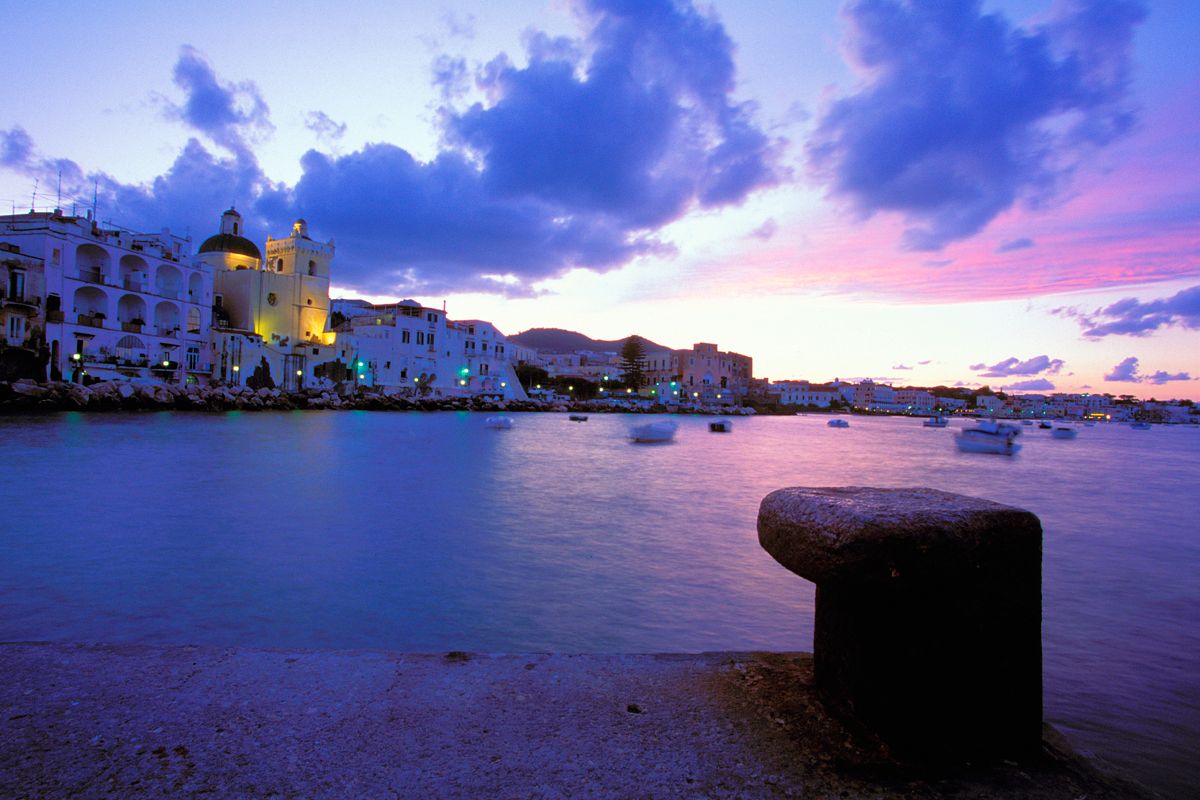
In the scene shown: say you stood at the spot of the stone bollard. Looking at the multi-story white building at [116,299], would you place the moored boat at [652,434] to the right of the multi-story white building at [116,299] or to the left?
right

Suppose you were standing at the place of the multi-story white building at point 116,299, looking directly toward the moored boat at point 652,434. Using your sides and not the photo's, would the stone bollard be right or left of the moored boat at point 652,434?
right

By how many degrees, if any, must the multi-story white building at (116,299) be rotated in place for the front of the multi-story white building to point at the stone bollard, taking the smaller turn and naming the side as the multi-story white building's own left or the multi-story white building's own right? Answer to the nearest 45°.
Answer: approximately 45° to the multi-story white building's own right

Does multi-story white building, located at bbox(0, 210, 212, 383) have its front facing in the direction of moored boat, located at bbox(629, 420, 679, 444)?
yes

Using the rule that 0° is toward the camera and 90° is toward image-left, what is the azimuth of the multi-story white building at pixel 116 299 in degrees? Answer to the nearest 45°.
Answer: approximately 315°
